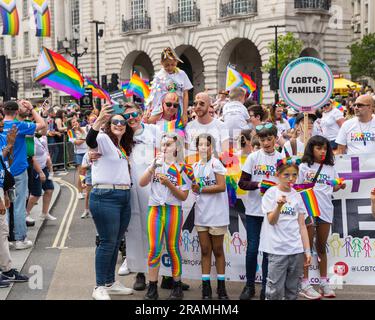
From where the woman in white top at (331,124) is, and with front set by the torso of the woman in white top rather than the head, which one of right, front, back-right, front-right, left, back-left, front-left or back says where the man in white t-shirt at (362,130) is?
front-left

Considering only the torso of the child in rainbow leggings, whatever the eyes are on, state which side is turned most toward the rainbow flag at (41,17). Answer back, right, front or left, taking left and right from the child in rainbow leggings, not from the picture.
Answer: back

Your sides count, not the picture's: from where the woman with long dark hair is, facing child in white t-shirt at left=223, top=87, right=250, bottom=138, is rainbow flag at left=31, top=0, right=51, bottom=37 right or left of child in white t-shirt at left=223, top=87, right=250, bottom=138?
left

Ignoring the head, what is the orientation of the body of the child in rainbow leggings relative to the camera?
toward the camera

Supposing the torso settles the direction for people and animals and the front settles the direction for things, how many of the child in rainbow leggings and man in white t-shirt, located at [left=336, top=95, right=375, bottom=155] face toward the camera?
2

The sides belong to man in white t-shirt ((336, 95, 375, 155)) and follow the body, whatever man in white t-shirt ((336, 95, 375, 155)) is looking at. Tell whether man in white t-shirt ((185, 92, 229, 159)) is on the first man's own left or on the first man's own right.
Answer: on the first man's own right

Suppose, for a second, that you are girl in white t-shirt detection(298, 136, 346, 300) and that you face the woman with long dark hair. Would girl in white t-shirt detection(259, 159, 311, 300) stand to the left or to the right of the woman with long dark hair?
left

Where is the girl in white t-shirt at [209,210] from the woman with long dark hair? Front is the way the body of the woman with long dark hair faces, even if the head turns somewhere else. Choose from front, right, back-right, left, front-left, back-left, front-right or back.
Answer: front-left

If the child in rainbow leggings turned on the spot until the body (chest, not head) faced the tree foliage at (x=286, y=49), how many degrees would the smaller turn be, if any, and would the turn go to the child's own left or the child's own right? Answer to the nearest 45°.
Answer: approximately 180°
